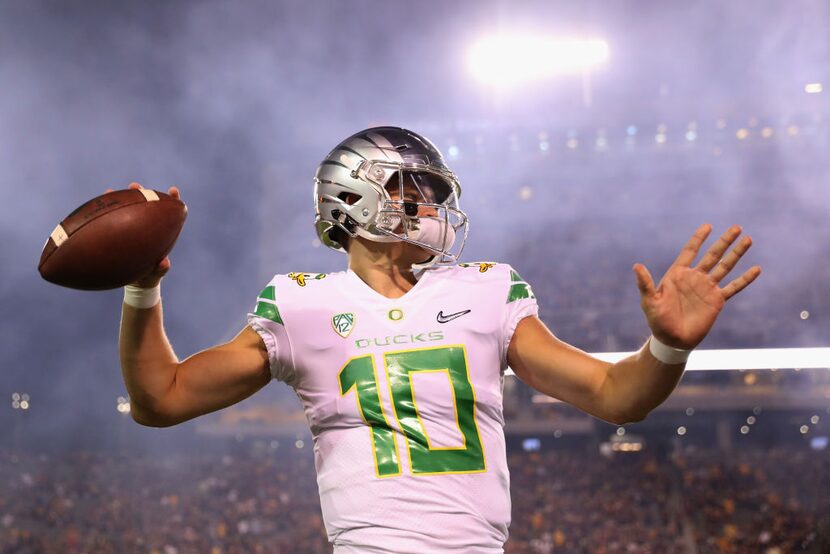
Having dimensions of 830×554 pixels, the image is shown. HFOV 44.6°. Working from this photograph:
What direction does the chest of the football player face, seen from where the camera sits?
toward the camera

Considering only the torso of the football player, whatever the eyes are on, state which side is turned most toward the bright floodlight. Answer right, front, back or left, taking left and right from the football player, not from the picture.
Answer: back
